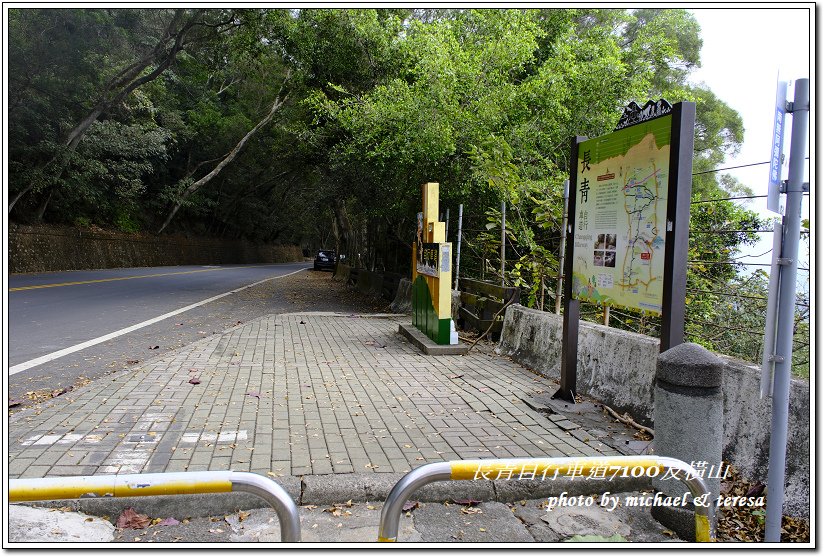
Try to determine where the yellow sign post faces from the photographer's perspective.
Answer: facing the viewer and to the left of the viewer

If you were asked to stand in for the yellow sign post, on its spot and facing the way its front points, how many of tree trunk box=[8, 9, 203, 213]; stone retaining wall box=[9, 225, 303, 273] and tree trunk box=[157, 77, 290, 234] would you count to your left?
0

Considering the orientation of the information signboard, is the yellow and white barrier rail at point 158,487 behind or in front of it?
in front

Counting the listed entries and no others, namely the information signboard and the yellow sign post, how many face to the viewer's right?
0

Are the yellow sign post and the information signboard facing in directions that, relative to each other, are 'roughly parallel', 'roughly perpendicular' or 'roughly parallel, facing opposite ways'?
roughly parallel

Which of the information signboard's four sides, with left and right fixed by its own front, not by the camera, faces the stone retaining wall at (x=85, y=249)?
right

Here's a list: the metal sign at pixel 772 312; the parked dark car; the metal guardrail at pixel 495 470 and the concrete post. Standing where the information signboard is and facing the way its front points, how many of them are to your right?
1

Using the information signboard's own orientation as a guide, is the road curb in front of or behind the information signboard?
in front

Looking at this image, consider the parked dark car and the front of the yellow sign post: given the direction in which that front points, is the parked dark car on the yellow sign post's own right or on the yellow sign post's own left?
on the yellow sign post's own right

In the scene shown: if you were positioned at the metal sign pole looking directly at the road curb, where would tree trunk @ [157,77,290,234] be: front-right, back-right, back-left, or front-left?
front-right
